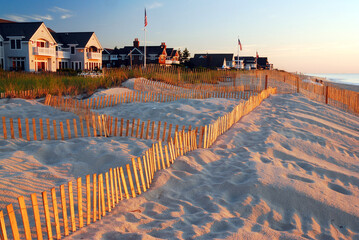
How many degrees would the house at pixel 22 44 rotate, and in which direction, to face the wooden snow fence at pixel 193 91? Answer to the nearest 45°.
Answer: approximately 45° to its right

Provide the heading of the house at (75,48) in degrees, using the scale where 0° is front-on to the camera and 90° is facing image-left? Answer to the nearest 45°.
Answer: approximately 315°

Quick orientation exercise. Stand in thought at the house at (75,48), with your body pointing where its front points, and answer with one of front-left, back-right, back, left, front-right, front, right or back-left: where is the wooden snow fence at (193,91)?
front-right

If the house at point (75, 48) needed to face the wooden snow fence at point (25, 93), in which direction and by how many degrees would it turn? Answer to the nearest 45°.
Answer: approximately 45° to its right

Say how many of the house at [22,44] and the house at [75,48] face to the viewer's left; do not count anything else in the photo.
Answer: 0

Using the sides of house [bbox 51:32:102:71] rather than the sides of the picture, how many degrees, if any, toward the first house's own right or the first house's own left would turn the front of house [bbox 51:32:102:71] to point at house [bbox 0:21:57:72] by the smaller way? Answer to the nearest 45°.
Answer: approximately 90° to the first house's own right

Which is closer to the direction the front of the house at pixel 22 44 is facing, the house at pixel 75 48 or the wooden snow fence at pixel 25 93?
the wooden snow fence

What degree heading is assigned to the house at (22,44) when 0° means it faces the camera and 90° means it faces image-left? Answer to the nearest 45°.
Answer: approximately 315°

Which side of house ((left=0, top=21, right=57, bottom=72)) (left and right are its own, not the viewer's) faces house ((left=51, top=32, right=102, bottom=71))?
left
